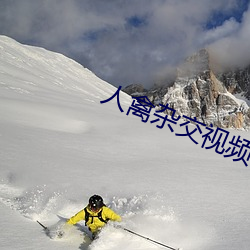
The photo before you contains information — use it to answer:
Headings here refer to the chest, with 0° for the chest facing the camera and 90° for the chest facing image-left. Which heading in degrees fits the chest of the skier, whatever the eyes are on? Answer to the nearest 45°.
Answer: approximately 0°
